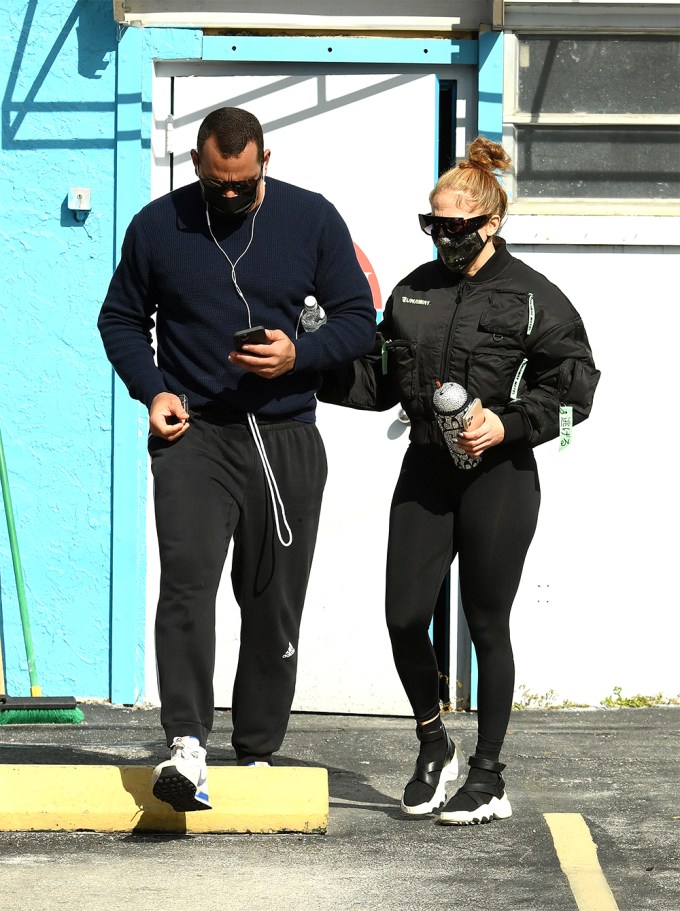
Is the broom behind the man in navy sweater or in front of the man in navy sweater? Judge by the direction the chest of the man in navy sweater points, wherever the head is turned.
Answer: behind

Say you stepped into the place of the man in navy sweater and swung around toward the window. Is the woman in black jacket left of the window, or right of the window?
right

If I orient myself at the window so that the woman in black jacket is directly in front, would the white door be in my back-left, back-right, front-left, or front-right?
front-right

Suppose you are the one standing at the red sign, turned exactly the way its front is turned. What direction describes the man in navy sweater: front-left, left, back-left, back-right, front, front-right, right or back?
front

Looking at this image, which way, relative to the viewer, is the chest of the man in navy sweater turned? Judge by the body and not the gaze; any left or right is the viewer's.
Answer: facing the viewer

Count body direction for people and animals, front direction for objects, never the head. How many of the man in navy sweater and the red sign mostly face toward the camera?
2

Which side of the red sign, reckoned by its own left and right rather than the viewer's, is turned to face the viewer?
front

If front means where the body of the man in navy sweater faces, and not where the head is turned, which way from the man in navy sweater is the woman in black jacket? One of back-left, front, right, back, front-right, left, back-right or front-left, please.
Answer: left

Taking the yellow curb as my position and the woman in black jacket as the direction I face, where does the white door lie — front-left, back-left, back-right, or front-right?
front-left

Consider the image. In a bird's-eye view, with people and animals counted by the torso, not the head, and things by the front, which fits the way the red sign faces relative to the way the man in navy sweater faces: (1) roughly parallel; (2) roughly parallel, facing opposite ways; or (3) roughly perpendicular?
roughly parallel

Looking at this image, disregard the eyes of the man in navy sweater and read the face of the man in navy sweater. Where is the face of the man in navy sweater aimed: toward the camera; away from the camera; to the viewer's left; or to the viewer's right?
toward the camera

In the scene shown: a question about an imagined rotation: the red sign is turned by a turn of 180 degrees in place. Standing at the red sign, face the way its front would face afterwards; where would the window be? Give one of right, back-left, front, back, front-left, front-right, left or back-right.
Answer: right

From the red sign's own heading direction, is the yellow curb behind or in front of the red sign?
in front
